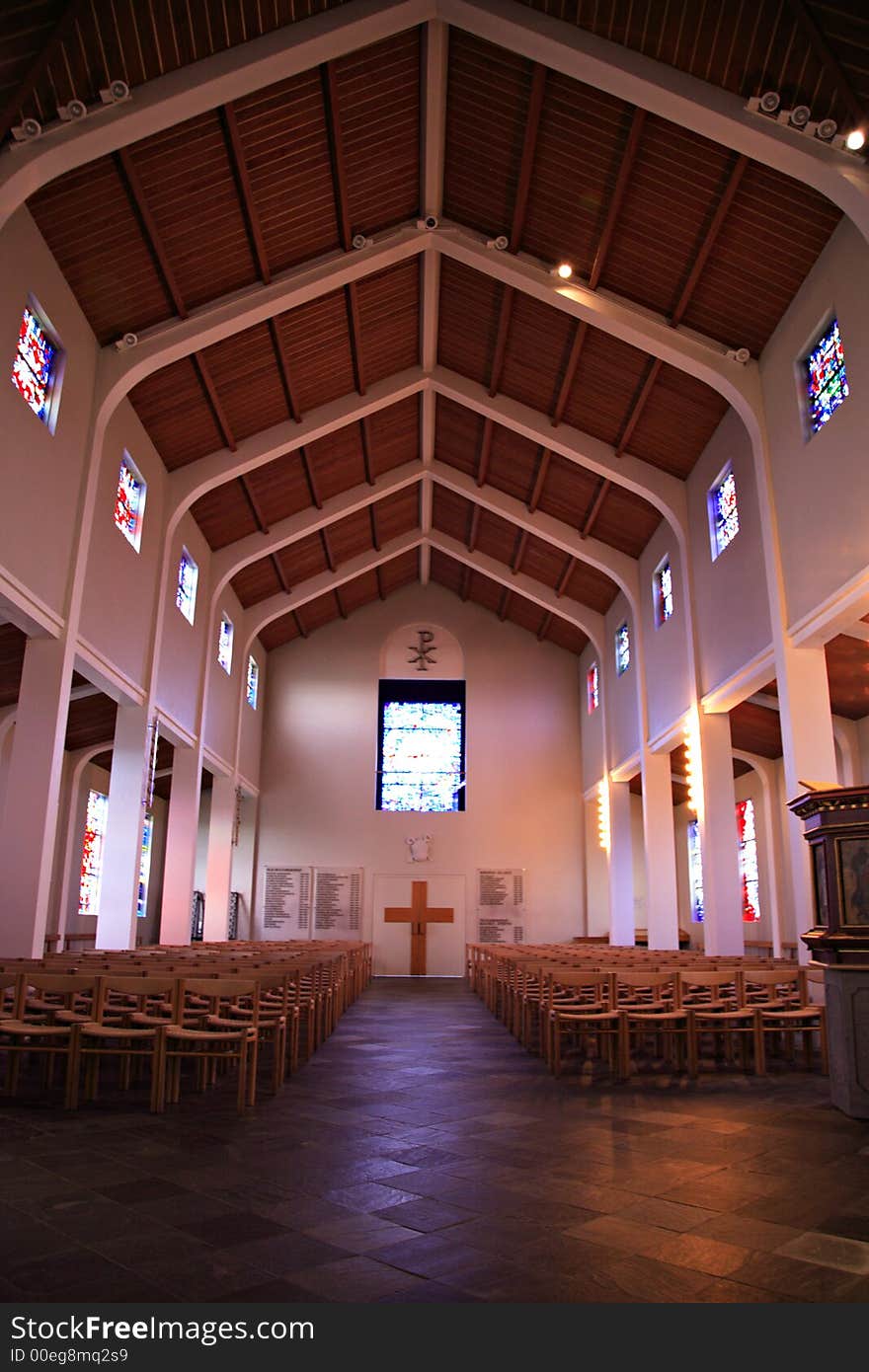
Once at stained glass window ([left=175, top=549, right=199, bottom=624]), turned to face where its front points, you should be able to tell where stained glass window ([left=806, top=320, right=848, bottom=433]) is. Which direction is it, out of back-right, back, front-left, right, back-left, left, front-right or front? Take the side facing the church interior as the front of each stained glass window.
front-right

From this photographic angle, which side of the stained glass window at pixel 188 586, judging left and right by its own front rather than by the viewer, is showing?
right

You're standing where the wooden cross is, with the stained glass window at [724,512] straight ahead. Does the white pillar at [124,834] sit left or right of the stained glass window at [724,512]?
right

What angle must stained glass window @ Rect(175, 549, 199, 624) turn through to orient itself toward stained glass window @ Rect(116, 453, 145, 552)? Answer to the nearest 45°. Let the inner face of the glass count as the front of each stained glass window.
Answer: approximately 90° to its right
